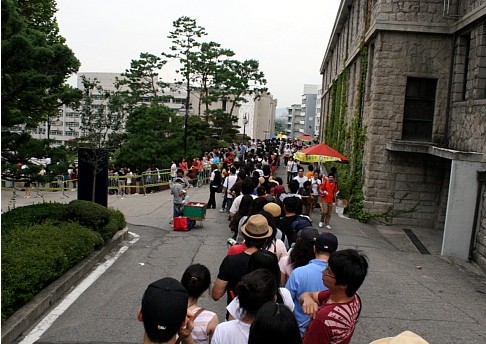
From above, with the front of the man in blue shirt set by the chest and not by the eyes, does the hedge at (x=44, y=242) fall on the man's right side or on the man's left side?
on the man's left side

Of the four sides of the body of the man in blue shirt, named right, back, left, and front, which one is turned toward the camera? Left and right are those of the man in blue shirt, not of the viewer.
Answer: back

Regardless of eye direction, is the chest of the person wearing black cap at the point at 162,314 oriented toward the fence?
yes

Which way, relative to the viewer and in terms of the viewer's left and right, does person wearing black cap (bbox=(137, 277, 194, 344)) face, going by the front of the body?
facing away from the viewer

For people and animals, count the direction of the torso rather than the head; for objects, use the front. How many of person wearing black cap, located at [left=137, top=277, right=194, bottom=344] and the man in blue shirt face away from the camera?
2

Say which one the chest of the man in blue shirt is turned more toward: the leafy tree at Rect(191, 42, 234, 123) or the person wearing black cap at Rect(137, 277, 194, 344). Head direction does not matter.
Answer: the leafy tree

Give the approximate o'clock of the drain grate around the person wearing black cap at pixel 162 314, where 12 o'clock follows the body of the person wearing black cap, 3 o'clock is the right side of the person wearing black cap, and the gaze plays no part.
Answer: The drain grate is roughly at 1 o'clock from the person wearing black cap.

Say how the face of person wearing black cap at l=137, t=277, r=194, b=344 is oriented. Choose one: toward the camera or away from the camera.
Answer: away from the camera

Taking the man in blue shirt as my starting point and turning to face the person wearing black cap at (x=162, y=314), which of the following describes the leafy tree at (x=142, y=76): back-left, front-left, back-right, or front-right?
back-right

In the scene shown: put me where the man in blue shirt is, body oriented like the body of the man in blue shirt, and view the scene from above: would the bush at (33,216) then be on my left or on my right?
on my left

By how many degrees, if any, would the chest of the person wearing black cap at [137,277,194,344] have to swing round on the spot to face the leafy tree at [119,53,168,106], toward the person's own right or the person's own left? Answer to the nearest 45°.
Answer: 0° — they already face it

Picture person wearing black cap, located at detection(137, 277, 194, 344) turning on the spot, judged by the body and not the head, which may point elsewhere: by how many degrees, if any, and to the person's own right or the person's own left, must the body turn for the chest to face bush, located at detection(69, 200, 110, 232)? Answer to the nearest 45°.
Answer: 0° — they already face it
